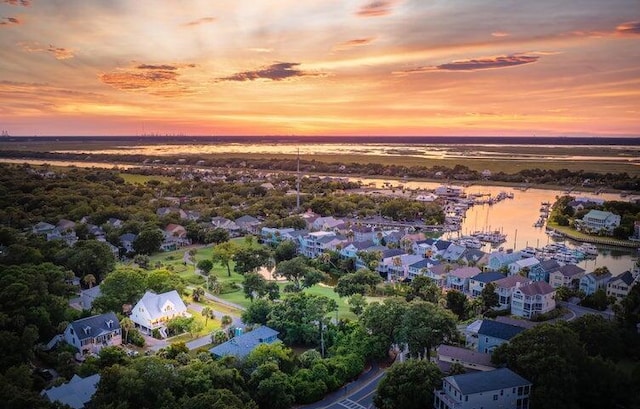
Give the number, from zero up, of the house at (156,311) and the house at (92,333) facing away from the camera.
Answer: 0

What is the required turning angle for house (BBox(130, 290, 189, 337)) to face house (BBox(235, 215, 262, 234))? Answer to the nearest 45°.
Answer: approximately 135° to its left

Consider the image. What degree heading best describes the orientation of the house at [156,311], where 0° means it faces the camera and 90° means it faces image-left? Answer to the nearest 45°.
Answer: approximately 315°

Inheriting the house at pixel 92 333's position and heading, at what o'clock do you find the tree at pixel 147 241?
The tree is roughly at 8 o'clock from the house.

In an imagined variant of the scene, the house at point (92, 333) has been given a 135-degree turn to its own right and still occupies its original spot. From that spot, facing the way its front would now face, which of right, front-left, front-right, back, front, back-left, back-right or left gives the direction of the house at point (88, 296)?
right

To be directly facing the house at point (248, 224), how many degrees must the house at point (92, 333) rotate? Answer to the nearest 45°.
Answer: approximately 90° to its left

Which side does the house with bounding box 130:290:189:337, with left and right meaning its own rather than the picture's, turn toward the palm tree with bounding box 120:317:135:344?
right

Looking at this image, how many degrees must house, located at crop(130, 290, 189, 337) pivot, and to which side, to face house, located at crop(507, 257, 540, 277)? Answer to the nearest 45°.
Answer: approximately 45° to its left

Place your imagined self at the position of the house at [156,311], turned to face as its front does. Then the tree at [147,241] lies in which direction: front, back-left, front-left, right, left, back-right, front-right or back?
back-left

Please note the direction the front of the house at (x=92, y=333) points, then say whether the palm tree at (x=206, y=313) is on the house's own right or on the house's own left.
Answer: on the house's own left

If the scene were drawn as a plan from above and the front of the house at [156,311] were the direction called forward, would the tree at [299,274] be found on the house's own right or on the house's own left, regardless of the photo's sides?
on the house's own left
